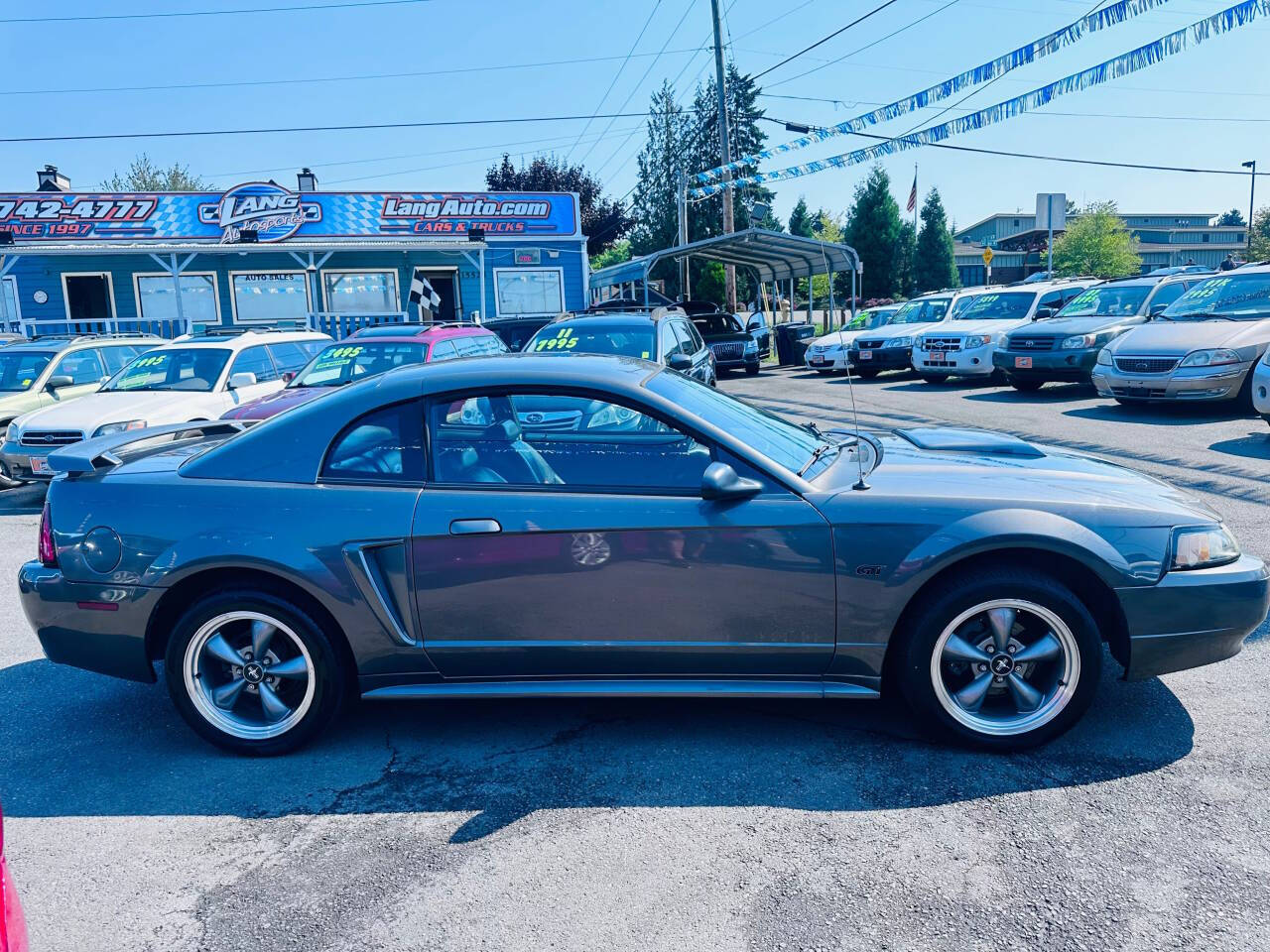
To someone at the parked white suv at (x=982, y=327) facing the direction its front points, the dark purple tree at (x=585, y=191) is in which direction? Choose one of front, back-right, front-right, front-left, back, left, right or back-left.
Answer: right

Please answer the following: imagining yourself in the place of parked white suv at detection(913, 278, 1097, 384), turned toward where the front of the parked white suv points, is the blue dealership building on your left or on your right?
on your right

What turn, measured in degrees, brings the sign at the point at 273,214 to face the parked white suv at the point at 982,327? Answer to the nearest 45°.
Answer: approximately 45° to its left

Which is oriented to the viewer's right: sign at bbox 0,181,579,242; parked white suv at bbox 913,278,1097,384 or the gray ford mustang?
the gray ford mustang

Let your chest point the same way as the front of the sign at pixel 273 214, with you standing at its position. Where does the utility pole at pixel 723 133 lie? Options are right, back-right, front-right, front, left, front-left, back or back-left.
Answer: left

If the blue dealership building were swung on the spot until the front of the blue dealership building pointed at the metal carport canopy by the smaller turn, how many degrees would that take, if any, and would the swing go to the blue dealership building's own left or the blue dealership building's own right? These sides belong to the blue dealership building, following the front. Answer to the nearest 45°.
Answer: approximately 45° to the blue dealership building's own left

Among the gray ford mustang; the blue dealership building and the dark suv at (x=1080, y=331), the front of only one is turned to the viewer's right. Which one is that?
the gray ford mustang

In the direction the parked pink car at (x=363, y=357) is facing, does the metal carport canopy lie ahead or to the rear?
to the rear

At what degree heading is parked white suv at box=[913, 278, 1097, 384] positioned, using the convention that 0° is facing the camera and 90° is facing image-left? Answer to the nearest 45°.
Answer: approximately 45°

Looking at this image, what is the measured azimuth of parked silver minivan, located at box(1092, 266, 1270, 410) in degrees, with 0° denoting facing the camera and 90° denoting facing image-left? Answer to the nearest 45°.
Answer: approximately 45°

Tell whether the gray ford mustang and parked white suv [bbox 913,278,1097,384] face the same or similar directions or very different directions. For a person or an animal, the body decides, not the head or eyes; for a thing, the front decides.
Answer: very different directions

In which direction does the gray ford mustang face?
to the viewer's right

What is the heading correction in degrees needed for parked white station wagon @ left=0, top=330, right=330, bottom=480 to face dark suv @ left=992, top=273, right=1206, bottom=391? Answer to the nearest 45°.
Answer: approximately 135° to its left

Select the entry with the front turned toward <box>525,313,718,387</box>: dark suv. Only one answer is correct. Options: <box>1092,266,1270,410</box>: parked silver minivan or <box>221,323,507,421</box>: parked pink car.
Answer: the parked silver minivan

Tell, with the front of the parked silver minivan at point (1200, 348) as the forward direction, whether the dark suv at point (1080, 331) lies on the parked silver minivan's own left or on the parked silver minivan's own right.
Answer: on the parked silver minivan's own right
